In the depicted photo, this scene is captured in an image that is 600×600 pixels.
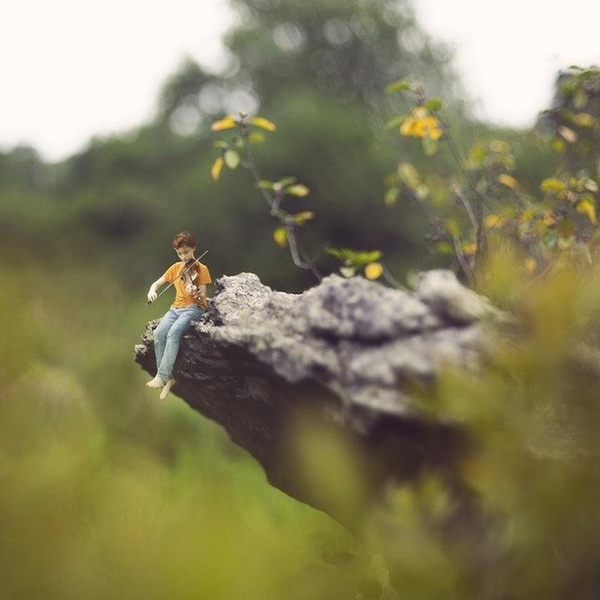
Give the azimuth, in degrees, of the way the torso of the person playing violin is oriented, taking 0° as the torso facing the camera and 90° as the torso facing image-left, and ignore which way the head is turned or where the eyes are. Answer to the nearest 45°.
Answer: approximately 45°

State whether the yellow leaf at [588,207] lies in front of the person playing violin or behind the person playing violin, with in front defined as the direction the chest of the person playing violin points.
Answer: behind
